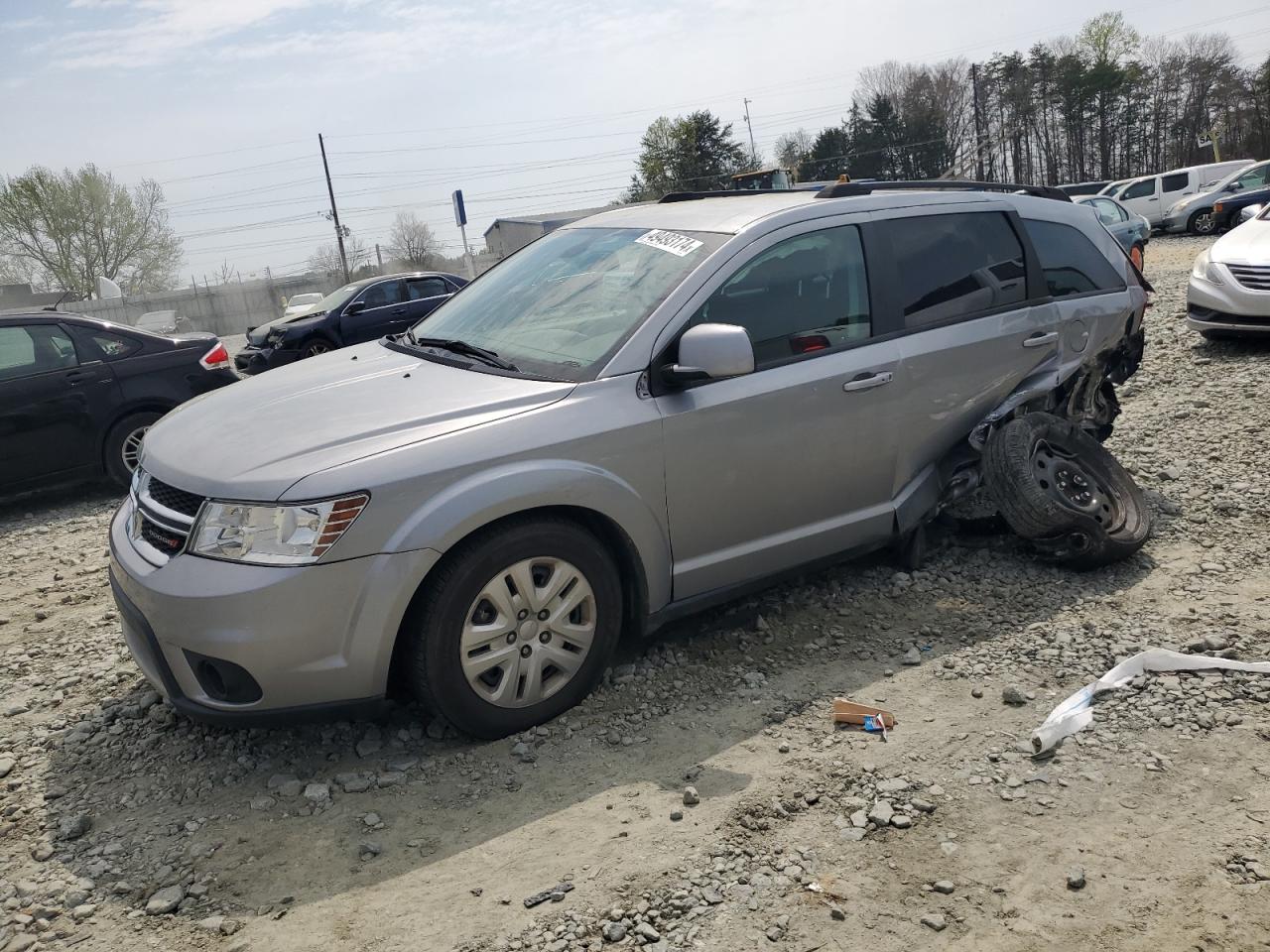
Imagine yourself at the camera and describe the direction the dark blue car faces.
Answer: facing the viewer and to the left of the viewer

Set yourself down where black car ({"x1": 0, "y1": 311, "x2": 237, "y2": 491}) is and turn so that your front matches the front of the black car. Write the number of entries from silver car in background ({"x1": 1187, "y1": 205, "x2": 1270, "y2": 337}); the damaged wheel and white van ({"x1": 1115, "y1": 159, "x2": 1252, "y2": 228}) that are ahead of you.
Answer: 0

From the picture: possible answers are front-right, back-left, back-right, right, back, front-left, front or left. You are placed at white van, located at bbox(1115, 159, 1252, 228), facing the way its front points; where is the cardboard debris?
front-left

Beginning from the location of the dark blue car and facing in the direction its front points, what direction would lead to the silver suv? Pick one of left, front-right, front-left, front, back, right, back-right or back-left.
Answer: front-left

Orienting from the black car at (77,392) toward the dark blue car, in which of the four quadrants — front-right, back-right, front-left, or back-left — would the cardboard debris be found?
back-right

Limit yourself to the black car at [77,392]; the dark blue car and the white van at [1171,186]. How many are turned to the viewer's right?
0

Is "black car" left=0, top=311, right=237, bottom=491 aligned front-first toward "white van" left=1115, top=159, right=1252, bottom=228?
no

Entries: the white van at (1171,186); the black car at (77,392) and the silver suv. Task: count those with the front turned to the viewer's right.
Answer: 0

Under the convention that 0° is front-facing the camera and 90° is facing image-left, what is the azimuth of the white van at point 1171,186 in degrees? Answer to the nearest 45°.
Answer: approximately 45°

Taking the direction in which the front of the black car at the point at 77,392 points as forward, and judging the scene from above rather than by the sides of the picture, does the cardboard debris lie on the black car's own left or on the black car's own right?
on the black car's own left

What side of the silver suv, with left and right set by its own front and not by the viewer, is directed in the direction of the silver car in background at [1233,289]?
back

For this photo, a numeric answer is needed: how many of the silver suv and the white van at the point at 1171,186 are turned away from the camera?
0

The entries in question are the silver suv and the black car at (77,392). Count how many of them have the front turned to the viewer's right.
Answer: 0

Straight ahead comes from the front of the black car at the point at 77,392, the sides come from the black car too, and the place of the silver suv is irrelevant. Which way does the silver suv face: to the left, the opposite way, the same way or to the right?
the same way

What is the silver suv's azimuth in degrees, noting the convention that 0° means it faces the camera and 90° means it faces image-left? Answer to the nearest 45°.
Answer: approximately 45°

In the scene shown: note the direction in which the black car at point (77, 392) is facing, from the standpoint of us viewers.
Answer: facing to the left of the viewer

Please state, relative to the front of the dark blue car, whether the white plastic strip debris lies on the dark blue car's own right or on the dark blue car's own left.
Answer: on the dark blue car's own left

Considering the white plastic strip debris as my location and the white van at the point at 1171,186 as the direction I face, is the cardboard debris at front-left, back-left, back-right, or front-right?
back-left

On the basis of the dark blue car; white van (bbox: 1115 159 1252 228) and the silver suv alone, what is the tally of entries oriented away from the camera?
0

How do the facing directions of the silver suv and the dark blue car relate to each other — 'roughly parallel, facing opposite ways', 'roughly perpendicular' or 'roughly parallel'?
roughly parallel

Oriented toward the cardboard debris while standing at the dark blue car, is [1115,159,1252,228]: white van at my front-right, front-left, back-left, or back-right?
back-left
